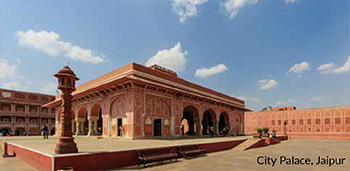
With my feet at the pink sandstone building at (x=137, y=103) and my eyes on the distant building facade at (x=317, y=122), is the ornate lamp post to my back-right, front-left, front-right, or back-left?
back-right

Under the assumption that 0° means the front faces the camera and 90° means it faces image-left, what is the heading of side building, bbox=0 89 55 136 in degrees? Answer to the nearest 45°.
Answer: approximately 315°
